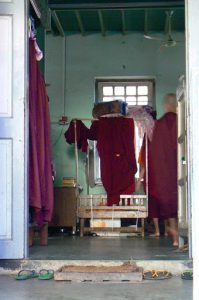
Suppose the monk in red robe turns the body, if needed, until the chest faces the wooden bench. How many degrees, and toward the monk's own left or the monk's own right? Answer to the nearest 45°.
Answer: approximately 45° to the monk's own left

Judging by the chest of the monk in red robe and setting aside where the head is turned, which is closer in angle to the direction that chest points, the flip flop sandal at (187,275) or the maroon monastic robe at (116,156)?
the maroon monastic robe

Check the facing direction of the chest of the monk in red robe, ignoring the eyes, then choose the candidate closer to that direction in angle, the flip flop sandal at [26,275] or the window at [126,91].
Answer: the window

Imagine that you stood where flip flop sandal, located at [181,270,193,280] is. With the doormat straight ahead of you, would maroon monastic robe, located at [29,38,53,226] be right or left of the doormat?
right
